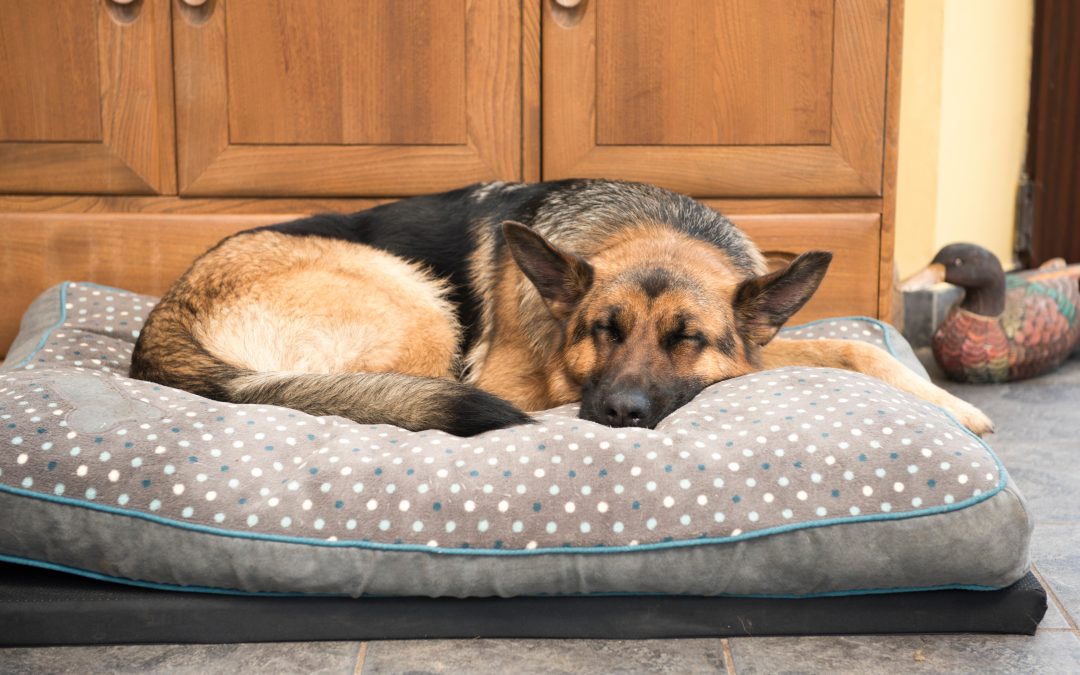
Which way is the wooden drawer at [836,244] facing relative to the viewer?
toward the camera

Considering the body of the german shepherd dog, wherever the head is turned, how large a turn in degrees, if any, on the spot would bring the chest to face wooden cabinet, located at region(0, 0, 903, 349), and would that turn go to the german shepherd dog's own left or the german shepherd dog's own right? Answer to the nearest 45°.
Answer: approximately 135° to the german shepherd dog's own left

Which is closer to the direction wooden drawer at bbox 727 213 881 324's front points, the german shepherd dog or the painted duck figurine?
the german shepherd dog

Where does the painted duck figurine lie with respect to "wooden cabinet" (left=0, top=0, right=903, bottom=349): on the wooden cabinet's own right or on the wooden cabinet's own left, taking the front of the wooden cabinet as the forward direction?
on the wooden cabinet's own left

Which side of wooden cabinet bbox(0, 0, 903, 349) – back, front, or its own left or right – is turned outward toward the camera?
front

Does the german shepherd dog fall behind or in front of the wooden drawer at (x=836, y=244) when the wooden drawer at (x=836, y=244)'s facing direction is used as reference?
in front

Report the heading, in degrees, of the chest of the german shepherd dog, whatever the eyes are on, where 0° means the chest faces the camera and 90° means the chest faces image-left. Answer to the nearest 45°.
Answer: approximately 315°

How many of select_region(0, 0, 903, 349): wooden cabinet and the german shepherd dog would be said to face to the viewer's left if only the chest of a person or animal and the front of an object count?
0

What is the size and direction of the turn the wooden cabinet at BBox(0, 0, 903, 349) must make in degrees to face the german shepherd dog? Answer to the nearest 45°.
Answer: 0° — it already faces it

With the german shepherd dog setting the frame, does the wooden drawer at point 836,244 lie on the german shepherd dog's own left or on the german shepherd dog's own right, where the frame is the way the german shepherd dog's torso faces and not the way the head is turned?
on the german shepherd dog's own left
